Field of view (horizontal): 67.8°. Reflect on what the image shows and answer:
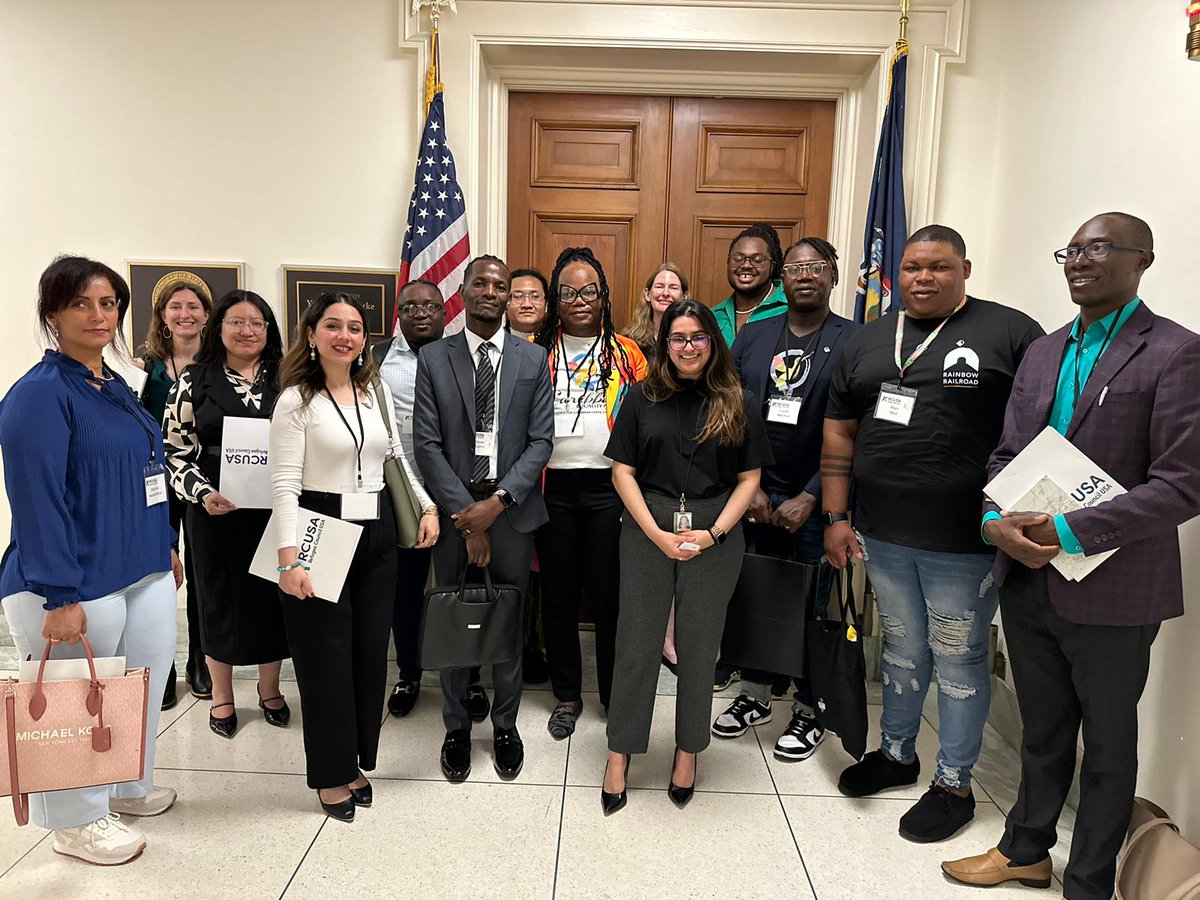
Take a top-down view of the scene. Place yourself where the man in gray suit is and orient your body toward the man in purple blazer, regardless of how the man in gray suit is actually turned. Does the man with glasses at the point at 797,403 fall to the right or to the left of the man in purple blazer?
left

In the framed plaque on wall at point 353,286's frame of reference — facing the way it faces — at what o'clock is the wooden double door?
The wooden double door is roughly at 9 o'clock from the framed plaque on wall.

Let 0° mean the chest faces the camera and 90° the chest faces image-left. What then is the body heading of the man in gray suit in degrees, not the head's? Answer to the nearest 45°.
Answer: approximately 0°

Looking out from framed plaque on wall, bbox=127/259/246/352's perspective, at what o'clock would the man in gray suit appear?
The man in gray suit is roughly at 11 o'clock from the framed plaque on wall.

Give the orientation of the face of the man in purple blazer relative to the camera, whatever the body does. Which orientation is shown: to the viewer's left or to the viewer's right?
to the viewer's left
